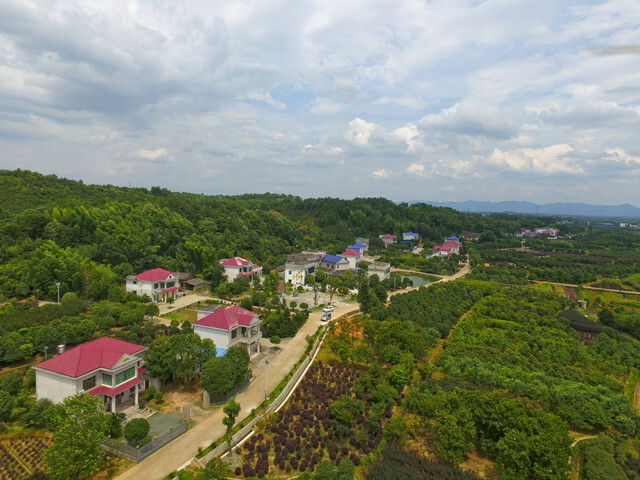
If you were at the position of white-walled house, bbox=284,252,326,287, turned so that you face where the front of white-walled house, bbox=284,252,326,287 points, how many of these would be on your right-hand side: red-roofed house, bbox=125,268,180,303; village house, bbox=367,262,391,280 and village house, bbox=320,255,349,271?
1

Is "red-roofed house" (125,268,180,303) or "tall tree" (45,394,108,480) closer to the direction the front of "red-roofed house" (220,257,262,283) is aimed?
the tall tree

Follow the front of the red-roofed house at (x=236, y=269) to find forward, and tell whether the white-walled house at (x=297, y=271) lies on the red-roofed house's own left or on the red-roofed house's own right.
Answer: on the red-roofed house's own left

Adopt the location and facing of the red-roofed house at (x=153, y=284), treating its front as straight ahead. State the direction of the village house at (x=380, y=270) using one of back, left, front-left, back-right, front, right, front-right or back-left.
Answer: front-left

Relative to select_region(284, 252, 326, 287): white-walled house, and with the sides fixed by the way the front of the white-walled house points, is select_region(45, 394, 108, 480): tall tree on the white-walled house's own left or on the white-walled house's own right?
on the white-walled house's own right

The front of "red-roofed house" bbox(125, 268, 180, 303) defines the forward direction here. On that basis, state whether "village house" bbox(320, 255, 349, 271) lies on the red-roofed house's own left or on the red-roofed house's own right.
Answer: on the red-roofed house's own left

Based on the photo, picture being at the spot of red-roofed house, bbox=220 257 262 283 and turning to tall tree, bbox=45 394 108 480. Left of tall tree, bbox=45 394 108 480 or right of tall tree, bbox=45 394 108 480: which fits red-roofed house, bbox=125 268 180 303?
right

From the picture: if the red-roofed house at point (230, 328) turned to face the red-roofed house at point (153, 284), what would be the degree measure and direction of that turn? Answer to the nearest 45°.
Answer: approximately 180°

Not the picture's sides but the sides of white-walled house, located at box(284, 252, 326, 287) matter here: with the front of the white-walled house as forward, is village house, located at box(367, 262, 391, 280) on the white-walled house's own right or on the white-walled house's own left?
on the white-walled house's own left
